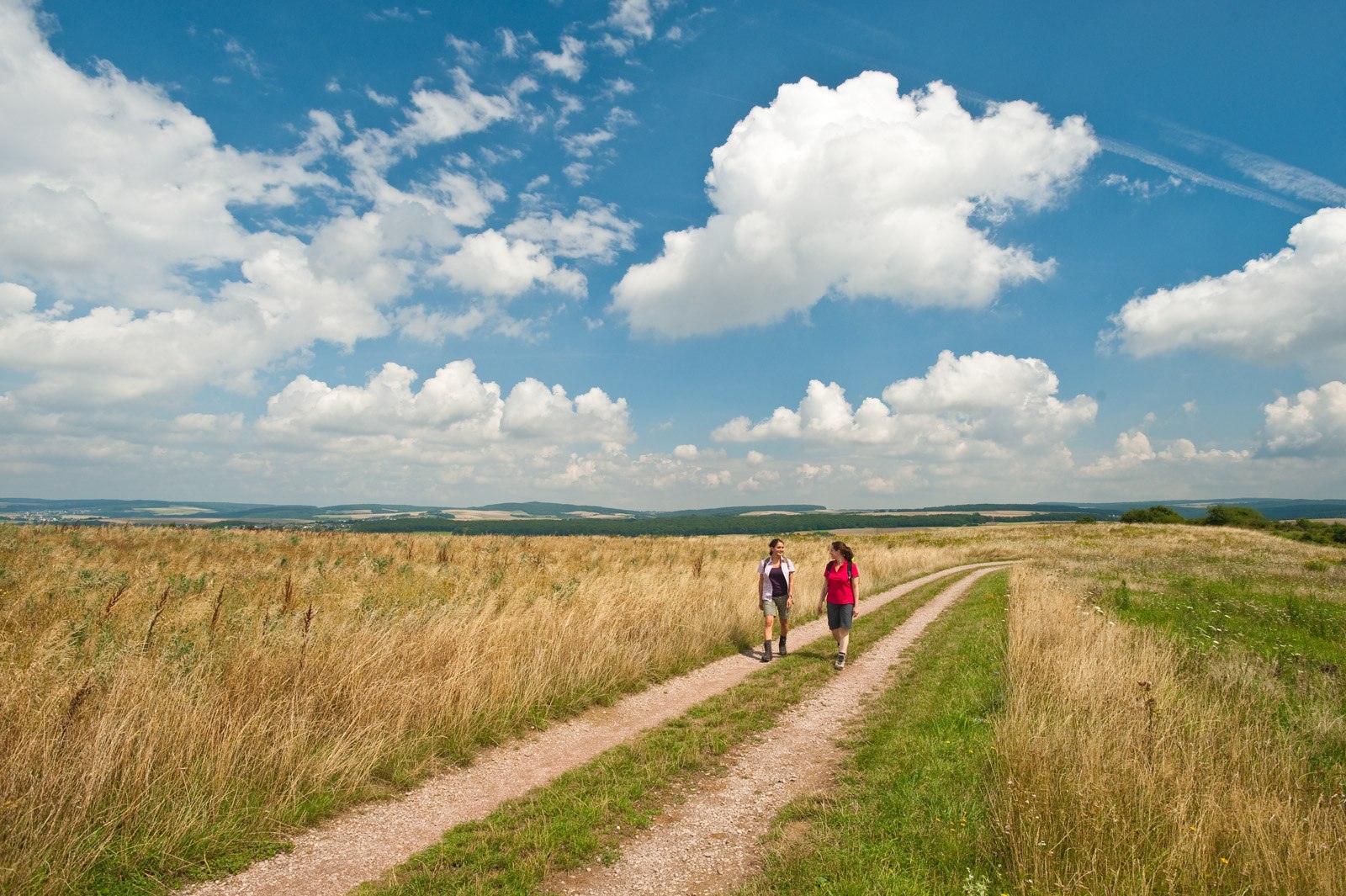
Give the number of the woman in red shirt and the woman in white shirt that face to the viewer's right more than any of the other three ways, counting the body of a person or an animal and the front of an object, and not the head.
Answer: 0

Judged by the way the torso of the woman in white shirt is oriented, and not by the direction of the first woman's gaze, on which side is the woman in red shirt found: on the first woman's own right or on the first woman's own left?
on the first woman's own left

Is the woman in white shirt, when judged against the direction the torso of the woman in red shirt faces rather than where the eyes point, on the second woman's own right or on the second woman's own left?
on the second woman's own right

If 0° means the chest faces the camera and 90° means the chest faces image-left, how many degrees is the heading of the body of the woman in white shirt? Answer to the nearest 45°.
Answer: approximately 0°

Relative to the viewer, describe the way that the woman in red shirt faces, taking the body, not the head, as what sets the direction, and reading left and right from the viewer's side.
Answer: facing the viewer and to the left of the viewer
